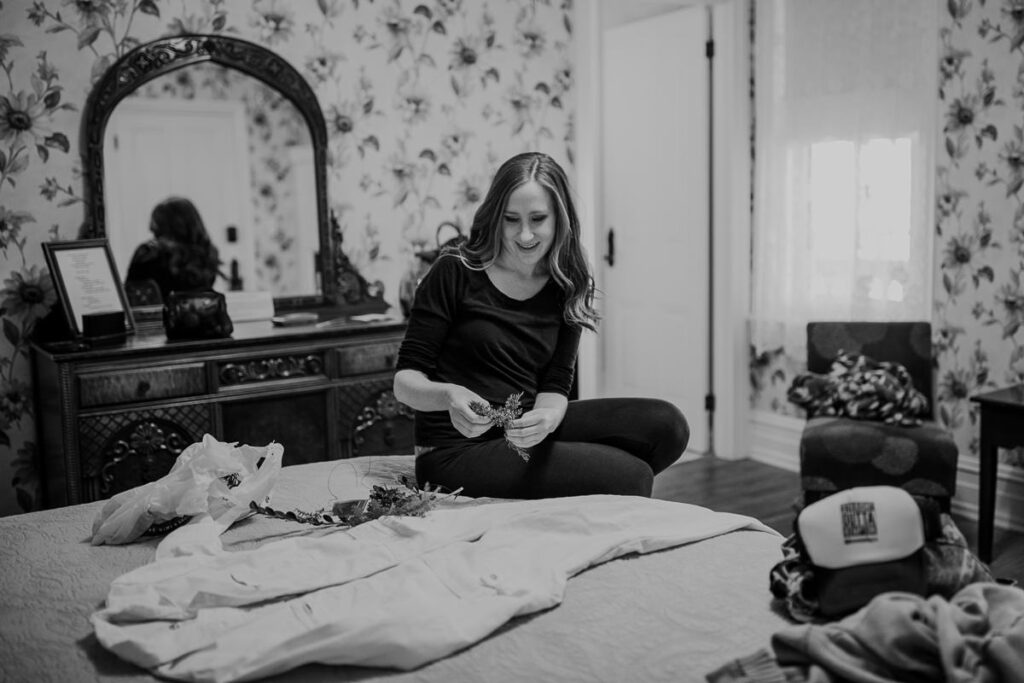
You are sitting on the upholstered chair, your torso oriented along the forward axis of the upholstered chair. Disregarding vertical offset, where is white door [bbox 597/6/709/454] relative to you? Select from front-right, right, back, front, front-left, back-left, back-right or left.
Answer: back-right

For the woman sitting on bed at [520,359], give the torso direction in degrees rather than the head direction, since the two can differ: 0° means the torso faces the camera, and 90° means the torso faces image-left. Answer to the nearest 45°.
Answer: approximately 315°

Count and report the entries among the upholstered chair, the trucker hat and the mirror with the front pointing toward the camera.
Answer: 3

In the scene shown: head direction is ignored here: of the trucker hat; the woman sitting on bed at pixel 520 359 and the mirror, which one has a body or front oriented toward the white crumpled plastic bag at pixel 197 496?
the mirror

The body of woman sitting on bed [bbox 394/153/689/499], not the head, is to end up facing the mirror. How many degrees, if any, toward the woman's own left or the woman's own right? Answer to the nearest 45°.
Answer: approximately 180°

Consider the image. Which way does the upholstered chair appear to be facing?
toward the camera

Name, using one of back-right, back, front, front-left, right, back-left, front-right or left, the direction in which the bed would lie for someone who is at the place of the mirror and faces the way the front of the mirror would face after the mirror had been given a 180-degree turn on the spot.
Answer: back

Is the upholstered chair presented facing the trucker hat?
yes

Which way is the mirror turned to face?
toward the camera

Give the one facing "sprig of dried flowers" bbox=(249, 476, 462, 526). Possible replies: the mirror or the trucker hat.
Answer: the mirror

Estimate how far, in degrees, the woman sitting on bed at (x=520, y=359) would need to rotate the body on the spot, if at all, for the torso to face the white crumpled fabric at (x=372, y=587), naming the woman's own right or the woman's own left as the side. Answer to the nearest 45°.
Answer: approximately 45° to the woman's own right

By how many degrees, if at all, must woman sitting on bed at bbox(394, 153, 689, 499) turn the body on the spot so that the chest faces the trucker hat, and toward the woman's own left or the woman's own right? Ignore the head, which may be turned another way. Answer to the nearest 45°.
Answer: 0° — they already face it

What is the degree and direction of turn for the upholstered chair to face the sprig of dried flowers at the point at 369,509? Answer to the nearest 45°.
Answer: approximately 45° to its right

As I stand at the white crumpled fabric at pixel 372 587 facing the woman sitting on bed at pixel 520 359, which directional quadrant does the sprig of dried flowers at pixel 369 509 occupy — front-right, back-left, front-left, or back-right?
front-left
